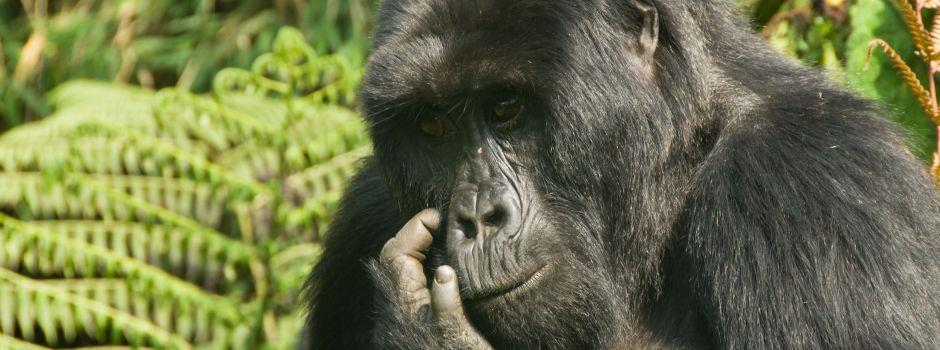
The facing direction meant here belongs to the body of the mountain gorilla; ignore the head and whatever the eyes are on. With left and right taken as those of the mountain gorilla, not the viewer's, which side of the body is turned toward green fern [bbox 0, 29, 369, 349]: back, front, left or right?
right
